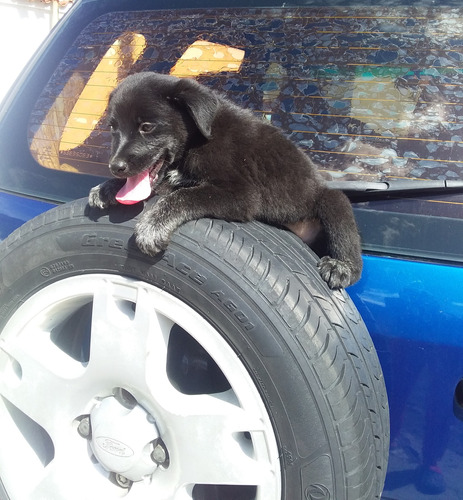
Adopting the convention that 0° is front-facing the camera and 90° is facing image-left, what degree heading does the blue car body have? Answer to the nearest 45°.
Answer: approximately 180°
